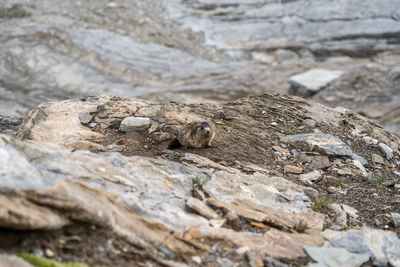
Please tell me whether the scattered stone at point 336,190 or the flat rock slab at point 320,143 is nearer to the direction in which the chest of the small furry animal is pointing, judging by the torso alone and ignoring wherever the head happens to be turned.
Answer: the scattered stone

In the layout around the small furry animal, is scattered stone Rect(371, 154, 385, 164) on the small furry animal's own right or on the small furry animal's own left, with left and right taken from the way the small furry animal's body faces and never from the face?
on the small furry animal's own left

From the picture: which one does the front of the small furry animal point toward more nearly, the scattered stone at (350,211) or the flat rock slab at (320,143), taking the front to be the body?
the scattered stone

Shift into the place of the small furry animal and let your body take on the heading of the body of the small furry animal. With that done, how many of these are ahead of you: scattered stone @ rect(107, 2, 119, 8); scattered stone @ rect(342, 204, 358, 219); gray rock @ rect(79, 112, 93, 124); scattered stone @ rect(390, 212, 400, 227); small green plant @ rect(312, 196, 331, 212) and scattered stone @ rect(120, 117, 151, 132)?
3

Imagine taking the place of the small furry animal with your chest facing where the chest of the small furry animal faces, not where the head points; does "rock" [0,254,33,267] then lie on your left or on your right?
on your right

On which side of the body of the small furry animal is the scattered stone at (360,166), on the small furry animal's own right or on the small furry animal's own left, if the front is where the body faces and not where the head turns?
on the small furry animal's own left

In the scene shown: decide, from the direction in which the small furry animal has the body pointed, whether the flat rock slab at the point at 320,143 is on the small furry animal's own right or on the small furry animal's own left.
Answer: on the small furry animal's own left

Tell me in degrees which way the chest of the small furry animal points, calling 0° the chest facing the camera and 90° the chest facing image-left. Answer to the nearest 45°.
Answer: approximately 315°

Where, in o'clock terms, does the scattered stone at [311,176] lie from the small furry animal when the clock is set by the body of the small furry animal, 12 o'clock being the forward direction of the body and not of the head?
The scattered stone is roughly at 11 o'clock from the small furry animal.

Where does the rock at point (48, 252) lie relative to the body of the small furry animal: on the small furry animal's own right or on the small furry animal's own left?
on the small furry animal's own right

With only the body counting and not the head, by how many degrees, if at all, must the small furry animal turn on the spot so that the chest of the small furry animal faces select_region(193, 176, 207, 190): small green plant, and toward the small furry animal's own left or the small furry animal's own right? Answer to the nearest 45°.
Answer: approximately 45° to the small furry animal's own right
